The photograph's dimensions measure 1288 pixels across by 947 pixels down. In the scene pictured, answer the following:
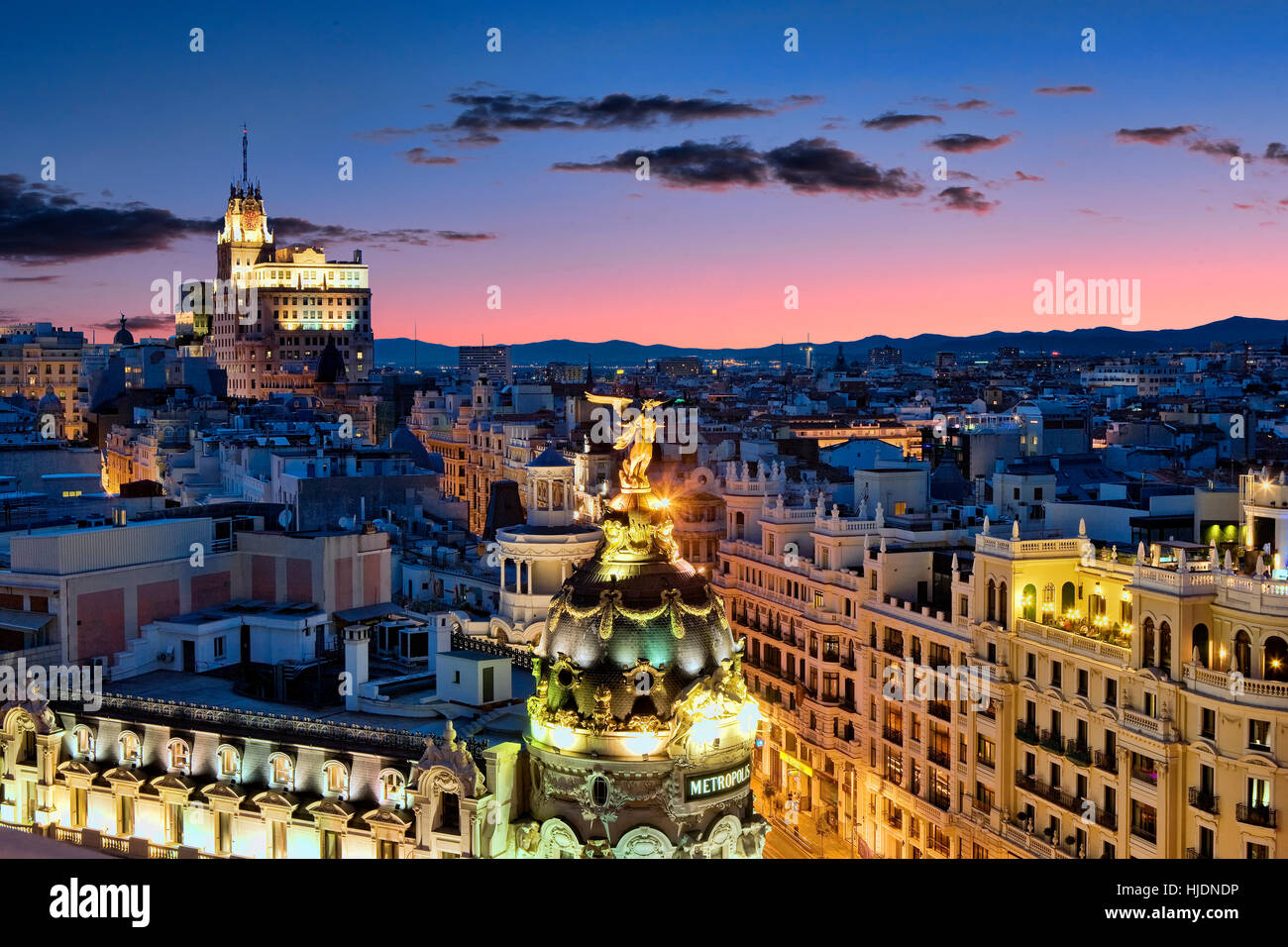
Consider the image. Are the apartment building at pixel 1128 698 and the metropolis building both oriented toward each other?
no

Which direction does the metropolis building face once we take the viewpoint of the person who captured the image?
facing the viewer and to the right of the viewer

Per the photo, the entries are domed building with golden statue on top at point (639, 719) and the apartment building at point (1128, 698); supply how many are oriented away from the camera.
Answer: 0

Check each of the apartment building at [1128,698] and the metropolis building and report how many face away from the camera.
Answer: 0

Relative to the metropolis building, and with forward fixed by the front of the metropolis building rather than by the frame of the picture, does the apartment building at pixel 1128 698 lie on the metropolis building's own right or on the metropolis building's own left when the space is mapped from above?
on the metropolis building's own left

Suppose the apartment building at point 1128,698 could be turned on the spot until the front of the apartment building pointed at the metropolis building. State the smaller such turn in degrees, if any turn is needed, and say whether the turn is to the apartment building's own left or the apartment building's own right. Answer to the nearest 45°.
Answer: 0° — it already faces it

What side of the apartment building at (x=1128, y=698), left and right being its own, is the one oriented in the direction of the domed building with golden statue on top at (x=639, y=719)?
front

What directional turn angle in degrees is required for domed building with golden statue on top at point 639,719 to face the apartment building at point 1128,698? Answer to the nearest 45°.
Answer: approximately 90° to its left

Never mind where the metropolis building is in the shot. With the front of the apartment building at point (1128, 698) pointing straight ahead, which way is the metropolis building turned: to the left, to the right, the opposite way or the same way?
to the left
